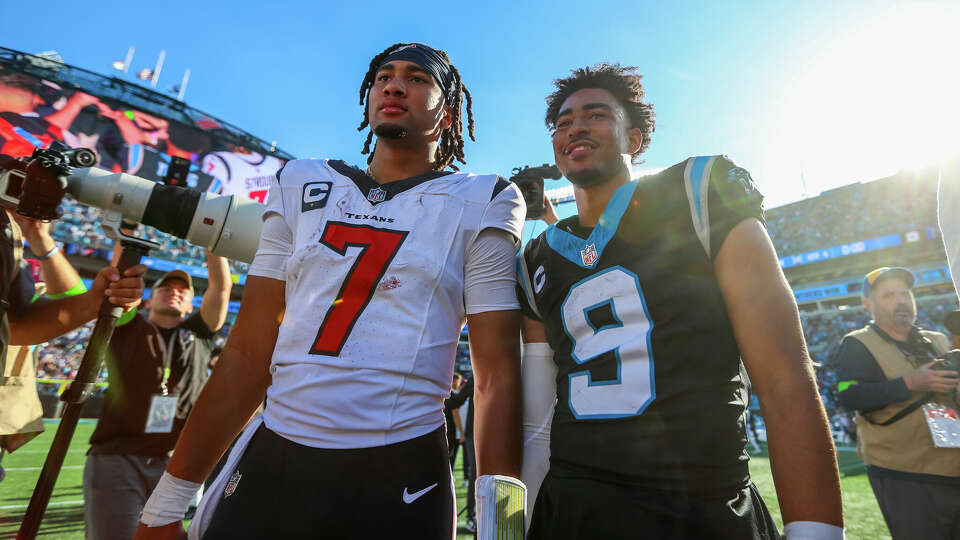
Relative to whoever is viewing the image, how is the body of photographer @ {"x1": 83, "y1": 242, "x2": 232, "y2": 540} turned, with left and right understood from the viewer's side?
facing the viewer

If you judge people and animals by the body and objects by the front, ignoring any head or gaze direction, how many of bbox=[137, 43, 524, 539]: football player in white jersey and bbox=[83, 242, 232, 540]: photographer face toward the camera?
2

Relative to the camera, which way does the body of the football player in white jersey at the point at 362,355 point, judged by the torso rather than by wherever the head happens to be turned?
toward the camera

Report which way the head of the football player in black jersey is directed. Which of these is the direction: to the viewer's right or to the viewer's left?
to the viewer's left

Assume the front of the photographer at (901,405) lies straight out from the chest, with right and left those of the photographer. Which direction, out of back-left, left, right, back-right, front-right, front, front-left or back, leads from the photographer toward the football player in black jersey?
front-right

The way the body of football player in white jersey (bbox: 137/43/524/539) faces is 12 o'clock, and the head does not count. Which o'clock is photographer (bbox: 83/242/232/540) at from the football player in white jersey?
The photographer is roughly at 5 o'clock from the football player in white jersey.

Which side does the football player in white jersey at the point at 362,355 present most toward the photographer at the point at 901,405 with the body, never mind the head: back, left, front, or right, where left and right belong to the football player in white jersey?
left

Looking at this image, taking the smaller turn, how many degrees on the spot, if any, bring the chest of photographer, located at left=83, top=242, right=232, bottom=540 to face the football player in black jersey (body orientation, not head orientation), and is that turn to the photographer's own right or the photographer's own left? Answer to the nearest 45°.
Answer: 0° — they already face them

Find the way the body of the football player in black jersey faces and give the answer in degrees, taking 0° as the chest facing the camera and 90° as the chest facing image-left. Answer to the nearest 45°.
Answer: approximately 45°

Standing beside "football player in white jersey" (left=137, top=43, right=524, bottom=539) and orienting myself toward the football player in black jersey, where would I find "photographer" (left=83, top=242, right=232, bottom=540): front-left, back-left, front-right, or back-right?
back-left
